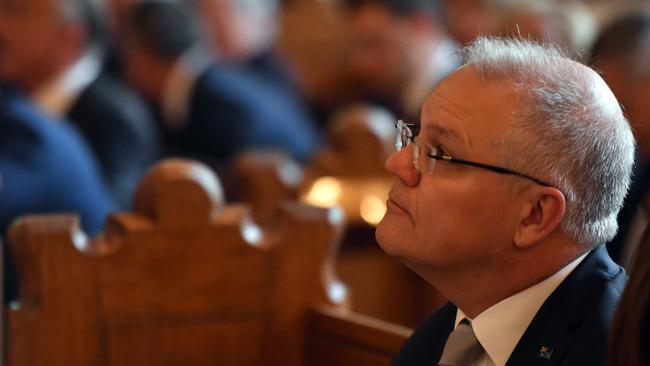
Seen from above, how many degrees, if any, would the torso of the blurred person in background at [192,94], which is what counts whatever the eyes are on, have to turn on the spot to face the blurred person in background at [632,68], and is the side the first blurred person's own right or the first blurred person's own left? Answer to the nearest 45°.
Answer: approximately 135° to the first blurred person's own left

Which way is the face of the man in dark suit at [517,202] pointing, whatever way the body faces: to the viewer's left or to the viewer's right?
to the viewer's left

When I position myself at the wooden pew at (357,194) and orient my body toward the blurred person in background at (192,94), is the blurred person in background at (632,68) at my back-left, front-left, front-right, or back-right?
back-right

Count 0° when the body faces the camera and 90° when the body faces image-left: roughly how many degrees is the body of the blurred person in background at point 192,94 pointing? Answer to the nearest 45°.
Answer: approximately 90°

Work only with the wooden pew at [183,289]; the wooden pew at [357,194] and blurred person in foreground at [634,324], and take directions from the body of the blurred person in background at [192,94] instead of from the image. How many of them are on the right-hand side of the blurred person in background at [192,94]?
0

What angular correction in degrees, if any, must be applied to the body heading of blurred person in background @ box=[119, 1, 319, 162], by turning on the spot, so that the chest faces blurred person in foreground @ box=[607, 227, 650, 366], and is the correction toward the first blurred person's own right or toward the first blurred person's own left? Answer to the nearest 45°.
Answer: approximately 90° to the first blurred person's own left

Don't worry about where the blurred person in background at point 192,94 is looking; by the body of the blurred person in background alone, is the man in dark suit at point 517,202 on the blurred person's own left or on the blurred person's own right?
on the blurred person's own left

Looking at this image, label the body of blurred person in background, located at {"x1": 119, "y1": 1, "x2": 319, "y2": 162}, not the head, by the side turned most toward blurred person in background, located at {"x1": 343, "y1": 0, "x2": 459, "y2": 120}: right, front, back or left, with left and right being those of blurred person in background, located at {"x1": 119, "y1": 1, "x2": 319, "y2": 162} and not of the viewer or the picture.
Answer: back

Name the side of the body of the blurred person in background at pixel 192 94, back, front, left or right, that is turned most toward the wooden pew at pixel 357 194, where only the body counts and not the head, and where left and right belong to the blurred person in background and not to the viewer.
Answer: left

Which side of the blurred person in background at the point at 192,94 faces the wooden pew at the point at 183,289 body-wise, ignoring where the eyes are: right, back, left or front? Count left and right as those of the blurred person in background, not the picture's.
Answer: left

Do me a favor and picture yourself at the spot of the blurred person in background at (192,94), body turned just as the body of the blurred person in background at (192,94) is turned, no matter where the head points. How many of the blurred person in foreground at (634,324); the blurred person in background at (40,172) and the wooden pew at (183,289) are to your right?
0
